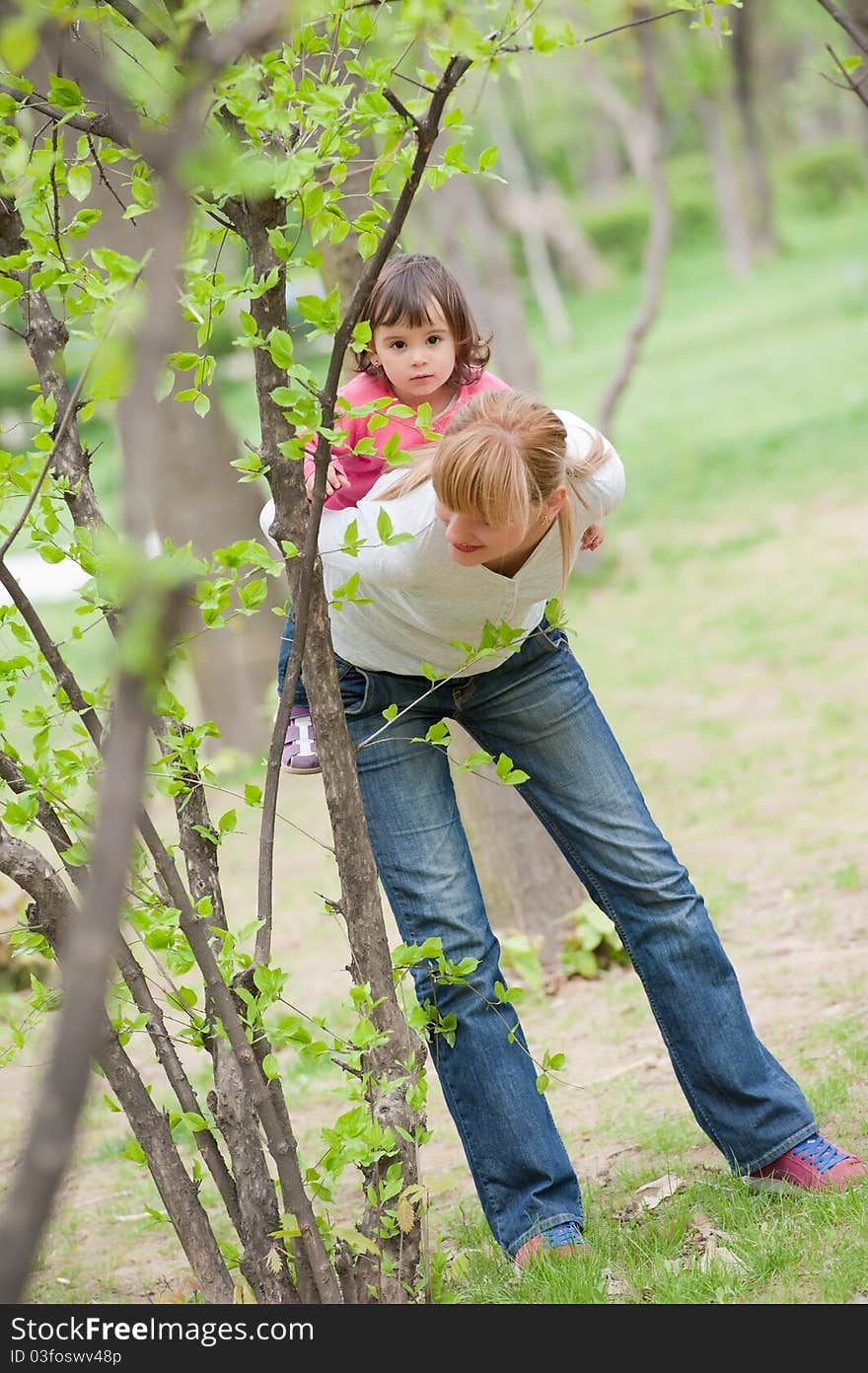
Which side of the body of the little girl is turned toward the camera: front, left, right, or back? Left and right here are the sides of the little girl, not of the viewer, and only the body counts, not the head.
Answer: front

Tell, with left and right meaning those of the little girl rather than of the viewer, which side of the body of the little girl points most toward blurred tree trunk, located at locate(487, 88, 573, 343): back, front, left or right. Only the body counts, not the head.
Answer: back

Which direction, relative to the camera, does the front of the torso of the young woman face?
toward the camera

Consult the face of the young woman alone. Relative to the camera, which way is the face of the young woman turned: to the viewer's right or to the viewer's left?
to the viewer's left

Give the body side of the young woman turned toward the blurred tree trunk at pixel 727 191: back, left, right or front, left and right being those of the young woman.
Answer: back

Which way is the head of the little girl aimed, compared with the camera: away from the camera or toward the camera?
toward the camera

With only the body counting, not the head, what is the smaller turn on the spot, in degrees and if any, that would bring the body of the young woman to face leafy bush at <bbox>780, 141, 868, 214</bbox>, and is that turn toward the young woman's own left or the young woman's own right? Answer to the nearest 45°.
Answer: approximately 180°

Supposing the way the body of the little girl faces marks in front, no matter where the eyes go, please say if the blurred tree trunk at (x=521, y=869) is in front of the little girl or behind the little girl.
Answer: behind

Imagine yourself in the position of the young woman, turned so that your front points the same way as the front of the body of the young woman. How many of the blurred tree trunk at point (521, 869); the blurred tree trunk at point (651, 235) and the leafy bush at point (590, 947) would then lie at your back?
3

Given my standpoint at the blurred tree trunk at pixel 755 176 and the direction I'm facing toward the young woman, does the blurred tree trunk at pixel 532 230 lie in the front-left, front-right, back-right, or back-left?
front-right

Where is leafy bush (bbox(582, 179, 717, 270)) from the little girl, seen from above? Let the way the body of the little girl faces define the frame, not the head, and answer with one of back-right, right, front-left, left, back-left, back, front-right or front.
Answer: back

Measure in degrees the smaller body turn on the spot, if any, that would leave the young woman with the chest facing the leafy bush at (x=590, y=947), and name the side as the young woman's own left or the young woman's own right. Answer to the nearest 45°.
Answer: approximately 180°

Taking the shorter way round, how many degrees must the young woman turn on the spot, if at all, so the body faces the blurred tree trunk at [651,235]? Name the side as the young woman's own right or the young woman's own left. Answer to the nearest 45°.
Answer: approximately 180°
